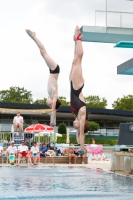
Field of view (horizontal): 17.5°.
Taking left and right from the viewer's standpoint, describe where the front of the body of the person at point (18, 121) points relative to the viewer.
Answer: facing the viewer

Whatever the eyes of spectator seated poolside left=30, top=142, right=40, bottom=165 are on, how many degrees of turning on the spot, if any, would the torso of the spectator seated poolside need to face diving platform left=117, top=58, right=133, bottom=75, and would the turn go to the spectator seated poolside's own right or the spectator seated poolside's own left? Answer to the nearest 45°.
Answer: approximately 45° to the spectator seated poolside's own left

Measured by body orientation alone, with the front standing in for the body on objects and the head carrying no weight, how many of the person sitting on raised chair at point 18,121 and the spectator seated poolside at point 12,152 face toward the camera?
2

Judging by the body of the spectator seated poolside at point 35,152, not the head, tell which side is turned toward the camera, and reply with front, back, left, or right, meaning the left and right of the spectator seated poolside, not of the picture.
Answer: front

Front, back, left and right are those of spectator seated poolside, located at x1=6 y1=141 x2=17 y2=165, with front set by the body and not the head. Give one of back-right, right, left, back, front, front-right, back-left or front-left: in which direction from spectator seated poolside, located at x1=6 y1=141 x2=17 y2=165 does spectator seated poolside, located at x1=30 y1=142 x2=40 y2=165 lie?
left

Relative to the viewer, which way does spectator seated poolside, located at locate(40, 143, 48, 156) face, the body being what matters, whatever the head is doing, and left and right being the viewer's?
facing the viewer and to the left of the viewer

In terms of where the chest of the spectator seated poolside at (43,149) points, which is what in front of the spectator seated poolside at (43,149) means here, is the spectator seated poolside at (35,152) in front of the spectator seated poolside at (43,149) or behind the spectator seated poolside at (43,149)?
in front
